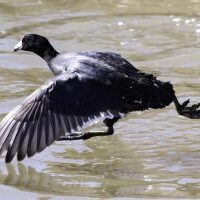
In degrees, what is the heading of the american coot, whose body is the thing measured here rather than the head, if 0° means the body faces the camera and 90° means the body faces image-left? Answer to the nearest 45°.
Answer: approximately 90°
